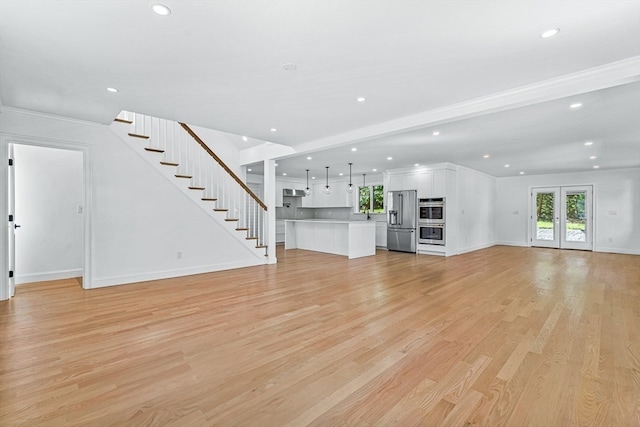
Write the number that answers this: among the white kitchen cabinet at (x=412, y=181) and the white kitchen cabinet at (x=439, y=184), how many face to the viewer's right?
0

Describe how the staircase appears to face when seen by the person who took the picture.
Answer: facing away from the viewer and to the right of the viewer

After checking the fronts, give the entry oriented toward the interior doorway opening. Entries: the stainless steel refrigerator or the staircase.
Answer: the stainless steel refrigerator

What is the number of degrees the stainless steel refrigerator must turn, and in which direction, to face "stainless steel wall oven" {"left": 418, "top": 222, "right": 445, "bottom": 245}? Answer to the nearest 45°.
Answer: approximately 135° to its left

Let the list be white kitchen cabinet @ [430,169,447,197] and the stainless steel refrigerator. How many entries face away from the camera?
0

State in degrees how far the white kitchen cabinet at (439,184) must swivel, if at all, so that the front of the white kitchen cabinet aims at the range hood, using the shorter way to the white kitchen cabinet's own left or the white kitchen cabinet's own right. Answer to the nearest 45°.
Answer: approximately 45° to the white kitchen cabinet's own right

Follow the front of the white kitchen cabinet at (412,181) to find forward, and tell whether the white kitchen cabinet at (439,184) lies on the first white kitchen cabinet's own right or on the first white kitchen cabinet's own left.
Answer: on the first white kitchen cabinet's own left

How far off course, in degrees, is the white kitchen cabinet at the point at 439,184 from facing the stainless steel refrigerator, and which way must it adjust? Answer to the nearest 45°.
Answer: approximately 45° to its right
